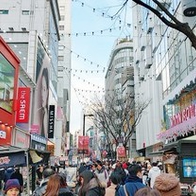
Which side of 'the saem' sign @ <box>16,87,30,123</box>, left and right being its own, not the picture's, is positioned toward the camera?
front

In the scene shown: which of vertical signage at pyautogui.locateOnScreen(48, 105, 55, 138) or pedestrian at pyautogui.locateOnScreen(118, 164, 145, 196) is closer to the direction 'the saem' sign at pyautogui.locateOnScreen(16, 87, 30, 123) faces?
the pedestrian

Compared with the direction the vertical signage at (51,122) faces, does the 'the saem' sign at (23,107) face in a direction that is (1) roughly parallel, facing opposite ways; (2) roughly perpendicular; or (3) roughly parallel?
roughly parallel

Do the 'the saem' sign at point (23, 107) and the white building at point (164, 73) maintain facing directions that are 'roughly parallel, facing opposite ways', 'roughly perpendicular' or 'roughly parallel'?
roughly perpendicular

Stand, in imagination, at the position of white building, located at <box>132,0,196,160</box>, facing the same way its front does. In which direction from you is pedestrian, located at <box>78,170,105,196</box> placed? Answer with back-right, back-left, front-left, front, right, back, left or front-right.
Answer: front-left

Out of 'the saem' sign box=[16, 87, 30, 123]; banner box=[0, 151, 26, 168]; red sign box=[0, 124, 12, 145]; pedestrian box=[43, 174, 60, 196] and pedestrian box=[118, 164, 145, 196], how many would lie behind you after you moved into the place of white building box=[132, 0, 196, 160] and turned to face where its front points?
0

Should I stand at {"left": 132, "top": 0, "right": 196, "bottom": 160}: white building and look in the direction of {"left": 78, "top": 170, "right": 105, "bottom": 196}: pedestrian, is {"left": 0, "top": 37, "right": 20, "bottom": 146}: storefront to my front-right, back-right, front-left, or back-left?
front-right

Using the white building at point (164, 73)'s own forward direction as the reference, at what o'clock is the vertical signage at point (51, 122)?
The vertical signage is roughly at 2 o'clock from the white building.

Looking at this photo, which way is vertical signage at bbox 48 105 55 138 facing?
toward the camera

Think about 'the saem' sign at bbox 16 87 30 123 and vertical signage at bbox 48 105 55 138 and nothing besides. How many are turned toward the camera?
2

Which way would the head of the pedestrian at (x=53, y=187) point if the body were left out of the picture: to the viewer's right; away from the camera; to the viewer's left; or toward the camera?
away from the camera

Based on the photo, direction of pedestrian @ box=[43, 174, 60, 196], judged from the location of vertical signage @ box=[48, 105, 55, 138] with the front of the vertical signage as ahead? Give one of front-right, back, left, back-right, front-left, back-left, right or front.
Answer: front

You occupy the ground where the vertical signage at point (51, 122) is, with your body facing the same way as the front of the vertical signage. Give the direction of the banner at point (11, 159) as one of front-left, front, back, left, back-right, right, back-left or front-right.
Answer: front

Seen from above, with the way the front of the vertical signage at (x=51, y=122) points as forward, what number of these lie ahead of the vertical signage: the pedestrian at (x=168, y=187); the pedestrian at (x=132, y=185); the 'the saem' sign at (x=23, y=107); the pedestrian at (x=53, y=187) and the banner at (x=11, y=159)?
5

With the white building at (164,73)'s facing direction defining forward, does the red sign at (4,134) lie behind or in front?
in front

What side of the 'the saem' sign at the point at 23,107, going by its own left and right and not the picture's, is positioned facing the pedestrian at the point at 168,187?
front

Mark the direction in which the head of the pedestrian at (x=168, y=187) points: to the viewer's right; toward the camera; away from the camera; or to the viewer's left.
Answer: away from the camera

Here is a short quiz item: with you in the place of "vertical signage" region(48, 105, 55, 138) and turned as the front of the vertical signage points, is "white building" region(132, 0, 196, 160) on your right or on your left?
on your left

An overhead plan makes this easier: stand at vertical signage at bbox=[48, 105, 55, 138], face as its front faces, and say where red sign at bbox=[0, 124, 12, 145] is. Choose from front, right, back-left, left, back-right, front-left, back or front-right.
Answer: front

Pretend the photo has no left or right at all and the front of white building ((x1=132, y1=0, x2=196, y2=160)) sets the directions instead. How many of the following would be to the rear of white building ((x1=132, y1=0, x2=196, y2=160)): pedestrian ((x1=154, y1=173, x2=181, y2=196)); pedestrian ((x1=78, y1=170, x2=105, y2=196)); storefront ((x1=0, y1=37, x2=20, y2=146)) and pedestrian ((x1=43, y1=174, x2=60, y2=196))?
0
